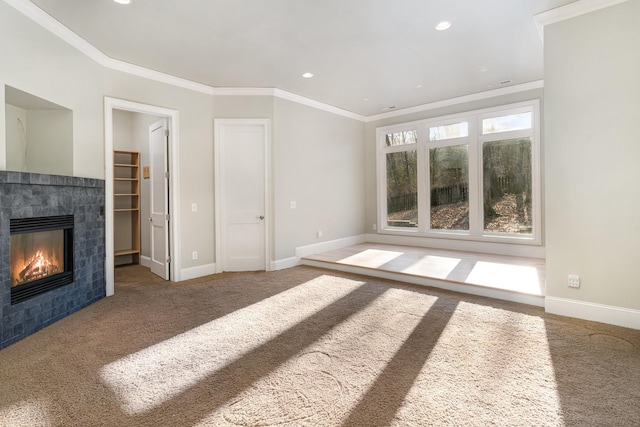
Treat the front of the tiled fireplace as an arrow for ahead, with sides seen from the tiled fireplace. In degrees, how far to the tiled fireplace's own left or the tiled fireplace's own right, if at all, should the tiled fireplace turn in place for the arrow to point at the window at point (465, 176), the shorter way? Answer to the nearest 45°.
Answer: approximately 45° to the tiled fireplace's own left

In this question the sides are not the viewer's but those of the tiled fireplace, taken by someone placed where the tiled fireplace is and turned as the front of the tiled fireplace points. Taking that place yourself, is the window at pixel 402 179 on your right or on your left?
on your left

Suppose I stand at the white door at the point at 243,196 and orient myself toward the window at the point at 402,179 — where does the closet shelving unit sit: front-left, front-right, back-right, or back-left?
back-left

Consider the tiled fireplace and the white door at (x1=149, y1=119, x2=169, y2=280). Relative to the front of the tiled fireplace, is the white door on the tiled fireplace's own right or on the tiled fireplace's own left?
on the tiled fireplace's own left

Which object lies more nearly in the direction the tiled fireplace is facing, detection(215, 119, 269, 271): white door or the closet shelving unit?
the white door

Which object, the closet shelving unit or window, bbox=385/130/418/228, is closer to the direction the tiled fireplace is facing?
the window

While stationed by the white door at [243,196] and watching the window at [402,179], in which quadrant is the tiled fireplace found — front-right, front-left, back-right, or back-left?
back-right

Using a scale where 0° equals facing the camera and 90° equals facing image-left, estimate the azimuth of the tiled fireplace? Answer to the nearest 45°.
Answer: approximately 315°

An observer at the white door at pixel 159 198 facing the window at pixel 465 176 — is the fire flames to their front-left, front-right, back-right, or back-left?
back-right

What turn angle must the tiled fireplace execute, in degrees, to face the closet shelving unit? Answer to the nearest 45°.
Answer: approximately 135° to its left

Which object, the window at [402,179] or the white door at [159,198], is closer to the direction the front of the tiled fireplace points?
the window

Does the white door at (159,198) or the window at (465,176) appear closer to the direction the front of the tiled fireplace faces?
the window
